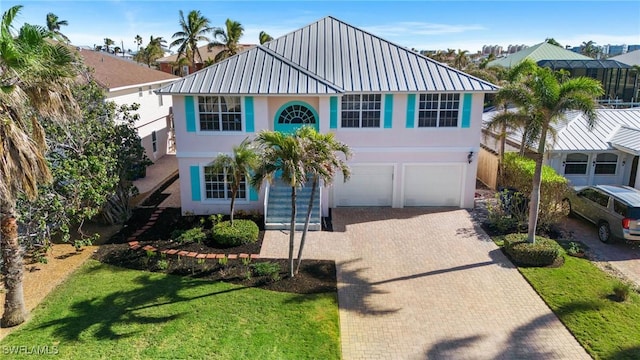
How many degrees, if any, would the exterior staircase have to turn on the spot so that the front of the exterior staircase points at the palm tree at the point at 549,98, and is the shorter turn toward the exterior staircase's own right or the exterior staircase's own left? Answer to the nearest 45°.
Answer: approximately 45° to the exterior staircase's own left

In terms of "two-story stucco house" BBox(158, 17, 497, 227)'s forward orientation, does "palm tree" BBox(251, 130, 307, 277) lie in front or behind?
in front

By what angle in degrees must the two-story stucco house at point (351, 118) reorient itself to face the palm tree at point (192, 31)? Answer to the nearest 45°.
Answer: approximately 135° to its right

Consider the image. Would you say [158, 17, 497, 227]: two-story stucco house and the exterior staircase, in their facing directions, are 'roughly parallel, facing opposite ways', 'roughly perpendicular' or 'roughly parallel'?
roughly parallel

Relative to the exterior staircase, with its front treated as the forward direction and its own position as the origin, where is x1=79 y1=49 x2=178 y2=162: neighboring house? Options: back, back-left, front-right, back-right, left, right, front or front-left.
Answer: back-right

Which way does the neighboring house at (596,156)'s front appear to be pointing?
toward the camera

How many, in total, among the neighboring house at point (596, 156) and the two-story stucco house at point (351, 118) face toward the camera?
2

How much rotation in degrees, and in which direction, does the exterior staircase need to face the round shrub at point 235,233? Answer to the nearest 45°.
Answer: approximately 45° to its right

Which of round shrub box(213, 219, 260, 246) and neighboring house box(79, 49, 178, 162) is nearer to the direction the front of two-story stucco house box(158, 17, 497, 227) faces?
the round shrub

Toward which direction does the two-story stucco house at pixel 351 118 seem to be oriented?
toward the camera

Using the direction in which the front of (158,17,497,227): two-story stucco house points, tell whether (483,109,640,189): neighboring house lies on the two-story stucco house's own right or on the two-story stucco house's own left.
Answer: on the two-story stucco house's own left

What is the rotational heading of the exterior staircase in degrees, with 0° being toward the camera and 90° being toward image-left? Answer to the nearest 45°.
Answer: approximately 0°

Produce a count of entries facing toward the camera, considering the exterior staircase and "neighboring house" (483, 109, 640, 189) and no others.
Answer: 2

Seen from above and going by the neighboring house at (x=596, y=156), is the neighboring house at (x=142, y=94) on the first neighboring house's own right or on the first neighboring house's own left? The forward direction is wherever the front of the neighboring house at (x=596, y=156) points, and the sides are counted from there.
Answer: on the first neighboring house's own right

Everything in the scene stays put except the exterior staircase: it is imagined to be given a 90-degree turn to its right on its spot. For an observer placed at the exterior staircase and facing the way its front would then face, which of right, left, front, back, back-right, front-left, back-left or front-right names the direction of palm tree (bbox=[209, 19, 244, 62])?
right

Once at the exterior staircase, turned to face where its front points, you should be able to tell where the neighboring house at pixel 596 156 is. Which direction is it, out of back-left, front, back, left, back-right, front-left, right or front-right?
left

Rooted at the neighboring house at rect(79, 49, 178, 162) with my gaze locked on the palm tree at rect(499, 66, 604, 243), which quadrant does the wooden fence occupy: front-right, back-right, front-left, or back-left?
front-left
